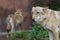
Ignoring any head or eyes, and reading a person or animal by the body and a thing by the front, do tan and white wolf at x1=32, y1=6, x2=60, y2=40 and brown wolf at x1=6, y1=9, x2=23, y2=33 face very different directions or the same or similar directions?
very different directions

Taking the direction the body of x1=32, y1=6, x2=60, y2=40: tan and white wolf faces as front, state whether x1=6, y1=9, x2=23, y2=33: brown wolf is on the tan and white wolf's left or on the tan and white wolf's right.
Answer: on the tan and white wolf's right
